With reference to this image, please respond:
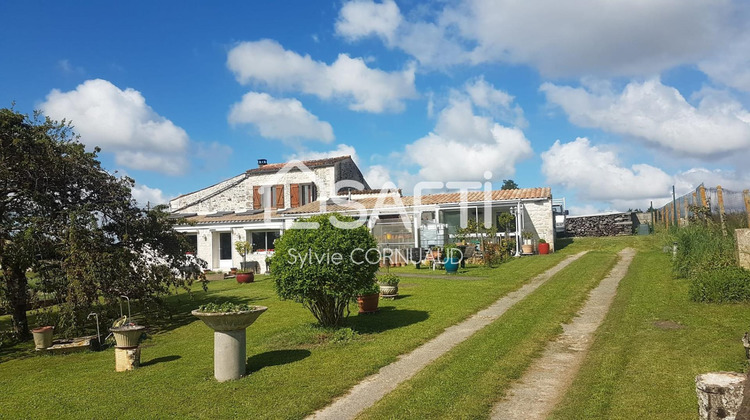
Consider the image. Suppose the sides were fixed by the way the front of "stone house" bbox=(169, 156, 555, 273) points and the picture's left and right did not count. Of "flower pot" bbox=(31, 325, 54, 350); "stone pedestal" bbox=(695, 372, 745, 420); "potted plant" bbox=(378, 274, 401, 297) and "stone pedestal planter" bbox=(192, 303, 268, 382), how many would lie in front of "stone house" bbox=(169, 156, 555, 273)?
4

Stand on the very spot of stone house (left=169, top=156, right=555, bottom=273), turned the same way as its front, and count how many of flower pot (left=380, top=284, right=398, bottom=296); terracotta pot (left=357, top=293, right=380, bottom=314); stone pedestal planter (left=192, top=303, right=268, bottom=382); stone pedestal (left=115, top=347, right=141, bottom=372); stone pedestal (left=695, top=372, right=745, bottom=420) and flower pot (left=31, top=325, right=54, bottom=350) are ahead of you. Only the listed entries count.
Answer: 6

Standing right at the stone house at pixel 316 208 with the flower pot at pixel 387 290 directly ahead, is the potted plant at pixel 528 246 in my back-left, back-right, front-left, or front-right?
front-left

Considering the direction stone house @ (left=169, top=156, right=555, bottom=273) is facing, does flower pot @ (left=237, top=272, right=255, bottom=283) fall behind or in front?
in front

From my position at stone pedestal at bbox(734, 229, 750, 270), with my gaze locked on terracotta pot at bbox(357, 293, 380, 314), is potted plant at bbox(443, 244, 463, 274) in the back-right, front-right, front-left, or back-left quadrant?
front-right

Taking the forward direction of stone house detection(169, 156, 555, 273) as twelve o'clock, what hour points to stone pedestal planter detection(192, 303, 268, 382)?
The stone pedestal planter is roughly at 12 o'clock from the stone house.

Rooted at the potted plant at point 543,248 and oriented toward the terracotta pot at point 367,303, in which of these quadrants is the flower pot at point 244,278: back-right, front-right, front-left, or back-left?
front-right

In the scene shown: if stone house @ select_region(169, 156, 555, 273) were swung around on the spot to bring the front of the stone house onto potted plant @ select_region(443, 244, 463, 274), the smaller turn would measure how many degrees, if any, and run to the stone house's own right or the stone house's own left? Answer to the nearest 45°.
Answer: approximately 45° to the stone house's own left

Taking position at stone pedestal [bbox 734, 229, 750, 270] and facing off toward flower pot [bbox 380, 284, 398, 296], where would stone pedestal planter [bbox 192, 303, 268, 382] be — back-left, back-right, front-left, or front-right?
front-left

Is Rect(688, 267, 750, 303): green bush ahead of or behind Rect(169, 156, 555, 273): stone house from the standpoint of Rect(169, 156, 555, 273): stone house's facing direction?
ahead

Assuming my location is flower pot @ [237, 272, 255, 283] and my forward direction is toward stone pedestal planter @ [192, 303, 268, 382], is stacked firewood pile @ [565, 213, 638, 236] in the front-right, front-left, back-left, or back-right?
back-left

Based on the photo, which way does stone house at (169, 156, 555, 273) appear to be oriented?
toward the camera

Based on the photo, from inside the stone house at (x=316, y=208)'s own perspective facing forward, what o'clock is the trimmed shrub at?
The trimmed shrub is roughly at 12 o'clock from the stone house.

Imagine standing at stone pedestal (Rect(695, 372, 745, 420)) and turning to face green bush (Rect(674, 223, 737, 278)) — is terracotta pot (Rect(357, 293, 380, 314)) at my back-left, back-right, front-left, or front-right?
front-left

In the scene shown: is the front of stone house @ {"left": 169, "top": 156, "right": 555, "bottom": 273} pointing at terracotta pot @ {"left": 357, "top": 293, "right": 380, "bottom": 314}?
yes

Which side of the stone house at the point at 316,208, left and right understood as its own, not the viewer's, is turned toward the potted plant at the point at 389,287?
front

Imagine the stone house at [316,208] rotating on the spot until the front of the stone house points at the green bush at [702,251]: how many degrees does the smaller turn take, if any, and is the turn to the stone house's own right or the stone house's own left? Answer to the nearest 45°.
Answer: approximately 45° to the stone house's own left

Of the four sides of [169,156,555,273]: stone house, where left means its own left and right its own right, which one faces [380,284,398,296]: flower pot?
front
